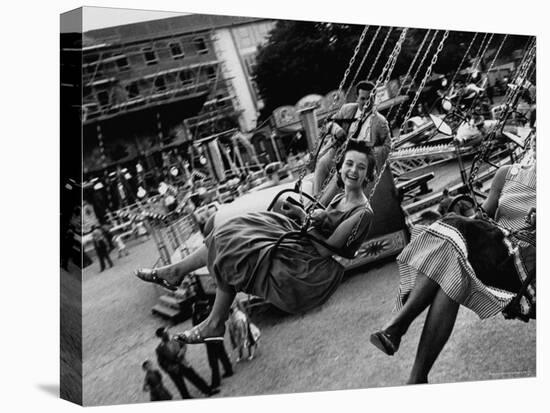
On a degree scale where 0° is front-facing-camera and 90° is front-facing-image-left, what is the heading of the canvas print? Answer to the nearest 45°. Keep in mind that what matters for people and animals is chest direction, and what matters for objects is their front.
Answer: approximately 315°
